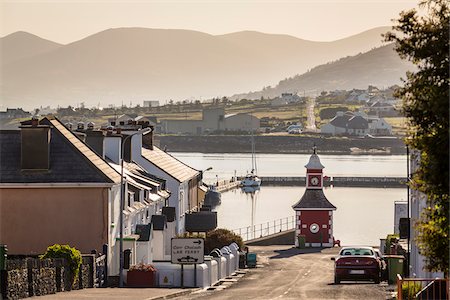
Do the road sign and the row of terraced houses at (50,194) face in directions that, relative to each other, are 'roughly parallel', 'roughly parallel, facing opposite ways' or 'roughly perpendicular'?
roughly perpendicular

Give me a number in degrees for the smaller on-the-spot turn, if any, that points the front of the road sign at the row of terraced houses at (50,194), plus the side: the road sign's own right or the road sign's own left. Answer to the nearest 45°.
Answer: approximately 135° to the road sign's own right

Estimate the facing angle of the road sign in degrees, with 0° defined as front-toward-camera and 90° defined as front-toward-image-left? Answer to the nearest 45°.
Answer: approximately 0°

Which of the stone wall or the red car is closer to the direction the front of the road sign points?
the stone wall

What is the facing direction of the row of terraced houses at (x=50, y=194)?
to the viewer's right

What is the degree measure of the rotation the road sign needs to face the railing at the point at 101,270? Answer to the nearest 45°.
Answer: approximately 90° to its right
